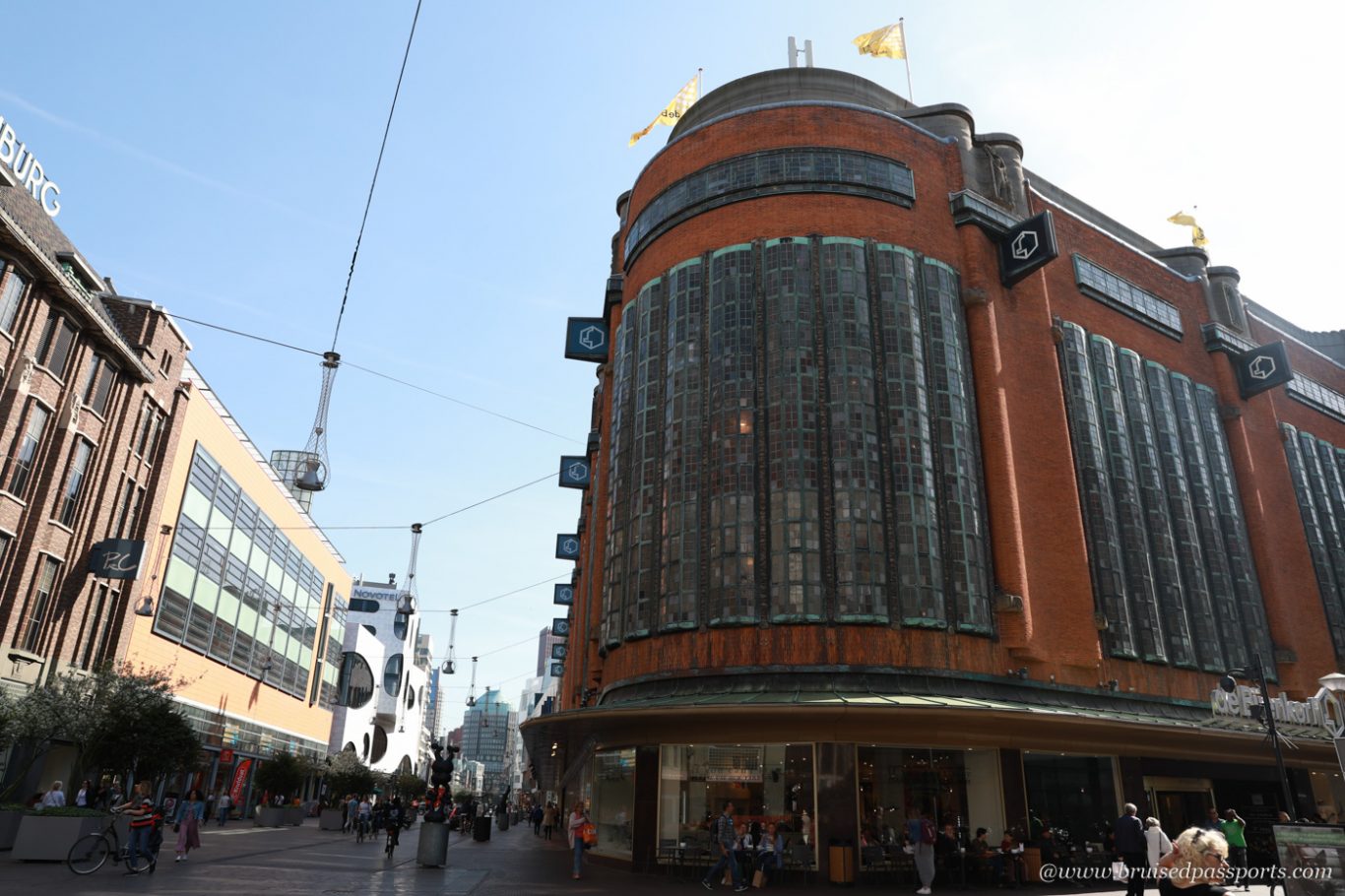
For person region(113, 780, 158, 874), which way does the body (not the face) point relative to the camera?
to the viewer's left

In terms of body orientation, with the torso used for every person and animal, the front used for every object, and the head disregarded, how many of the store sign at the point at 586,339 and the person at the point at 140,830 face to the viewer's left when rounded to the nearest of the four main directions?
1

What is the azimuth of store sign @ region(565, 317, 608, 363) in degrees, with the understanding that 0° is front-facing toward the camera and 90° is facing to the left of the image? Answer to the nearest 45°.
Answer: approximately 0°

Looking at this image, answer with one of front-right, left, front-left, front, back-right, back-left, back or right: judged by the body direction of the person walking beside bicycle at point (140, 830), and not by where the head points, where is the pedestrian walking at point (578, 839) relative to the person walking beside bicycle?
back
